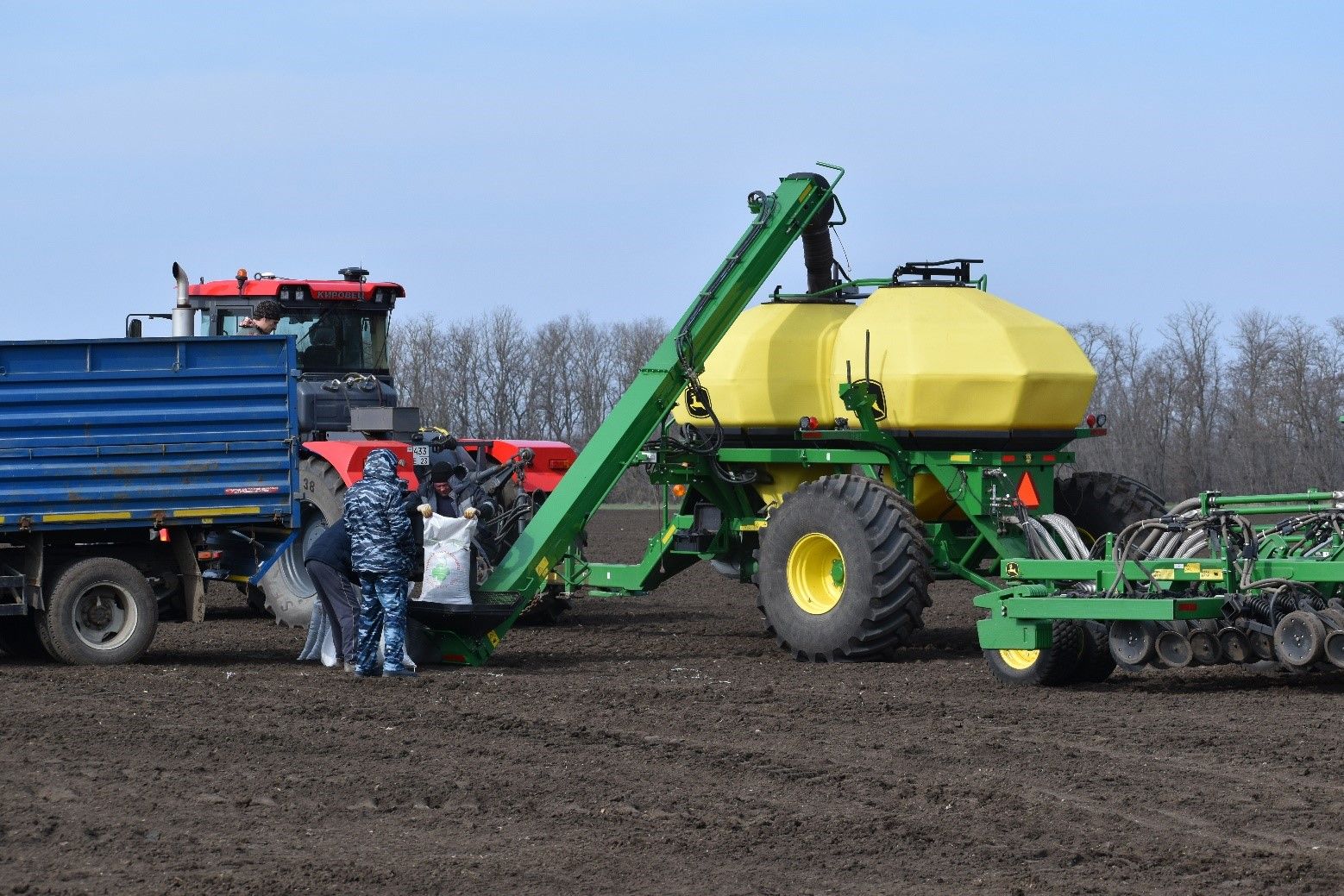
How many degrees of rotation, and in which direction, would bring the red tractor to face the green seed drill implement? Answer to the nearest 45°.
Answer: approximately 180°

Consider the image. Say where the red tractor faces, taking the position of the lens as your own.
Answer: facing away from the viewer and to the left of the viewer

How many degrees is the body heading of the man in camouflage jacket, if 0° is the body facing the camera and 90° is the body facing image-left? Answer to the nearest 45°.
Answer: approximately 225°

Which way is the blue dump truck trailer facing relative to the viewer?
to the viewer's left

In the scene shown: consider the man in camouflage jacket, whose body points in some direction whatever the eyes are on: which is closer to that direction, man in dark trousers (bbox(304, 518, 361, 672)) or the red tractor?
the red tractor

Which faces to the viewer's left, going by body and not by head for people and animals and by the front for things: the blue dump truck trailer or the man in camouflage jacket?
the blue dump truck trailer

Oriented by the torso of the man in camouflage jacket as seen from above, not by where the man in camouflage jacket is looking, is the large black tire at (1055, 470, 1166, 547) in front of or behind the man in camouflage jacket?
in front

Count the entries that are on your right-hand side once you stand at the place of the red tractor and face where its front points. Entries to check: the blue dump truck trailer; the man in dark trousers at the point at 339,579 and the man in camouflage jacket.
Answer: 0

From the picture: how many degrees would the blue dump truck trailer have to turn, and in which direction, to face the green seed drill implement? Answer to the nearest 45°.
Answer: approximately 180°

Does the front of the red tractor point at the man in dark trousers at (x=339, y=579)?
no

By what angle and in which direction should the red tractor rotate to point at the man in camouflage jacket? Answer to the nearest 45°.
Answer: approximately 135° to its left

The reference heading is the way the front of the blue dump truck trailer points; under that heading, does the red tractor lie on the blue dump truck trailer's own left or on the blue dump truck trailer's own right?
on the blue dump truck trailer's own right

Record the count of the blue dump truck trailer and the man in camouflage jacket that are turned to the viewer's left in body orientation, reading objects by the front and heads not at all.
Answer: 1

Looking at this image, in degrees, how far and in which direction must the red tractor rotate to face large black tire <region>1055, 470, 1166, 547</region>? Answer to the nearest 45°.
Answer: approximately 180°

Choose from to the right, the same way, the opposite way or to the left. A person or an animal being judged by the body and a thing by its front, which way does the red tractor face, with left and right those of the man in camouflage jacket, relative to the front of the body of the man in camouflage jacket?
to the left
